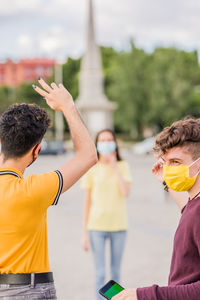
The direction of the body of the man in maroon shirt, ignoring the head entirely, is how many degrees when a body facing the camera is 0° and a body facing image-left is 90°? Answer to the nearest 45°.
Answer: approximately 90°

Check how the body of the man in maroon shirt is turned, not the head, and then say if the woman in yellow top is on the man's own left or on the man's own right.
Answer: on the man's own right

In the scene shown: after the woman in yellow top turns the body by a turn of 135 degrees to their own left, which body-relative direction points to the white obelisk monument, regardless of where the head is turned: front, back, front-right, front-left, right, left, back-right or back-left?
front-left

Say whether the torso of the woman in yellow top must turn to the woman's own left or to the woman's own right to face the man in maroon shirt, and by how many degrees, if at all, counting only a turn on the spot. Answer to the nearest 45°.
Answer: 0° — they already face them

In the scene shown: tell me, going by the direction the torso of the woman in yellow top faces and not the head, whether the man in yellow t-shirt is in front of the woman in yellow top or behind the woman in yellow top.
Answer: in front

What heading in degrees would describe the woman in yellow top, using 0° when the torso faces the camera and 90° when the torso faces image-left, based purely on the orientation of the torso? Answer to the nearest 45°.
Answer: approximately 0°

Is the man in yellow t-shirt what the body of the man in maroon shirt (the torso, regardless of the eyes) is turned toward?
yes

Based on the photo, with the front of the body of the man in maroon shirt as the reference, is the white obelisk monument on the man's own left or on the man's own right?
on the man's own right

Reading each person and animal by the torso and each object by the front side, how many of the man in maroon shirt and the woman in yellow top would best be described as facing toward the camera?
1

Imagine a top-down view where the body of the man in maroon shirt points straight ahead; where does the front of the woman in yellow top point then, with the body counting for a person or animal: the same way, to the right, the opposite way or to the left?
to the left

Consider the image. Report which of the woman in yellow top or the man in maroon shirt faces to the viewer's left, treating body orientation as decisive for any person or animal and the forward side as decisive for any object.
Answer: the man in maroon shirt

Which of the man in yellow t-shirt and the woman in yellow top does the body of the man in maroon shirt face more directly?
the man in yellow t-shirt
